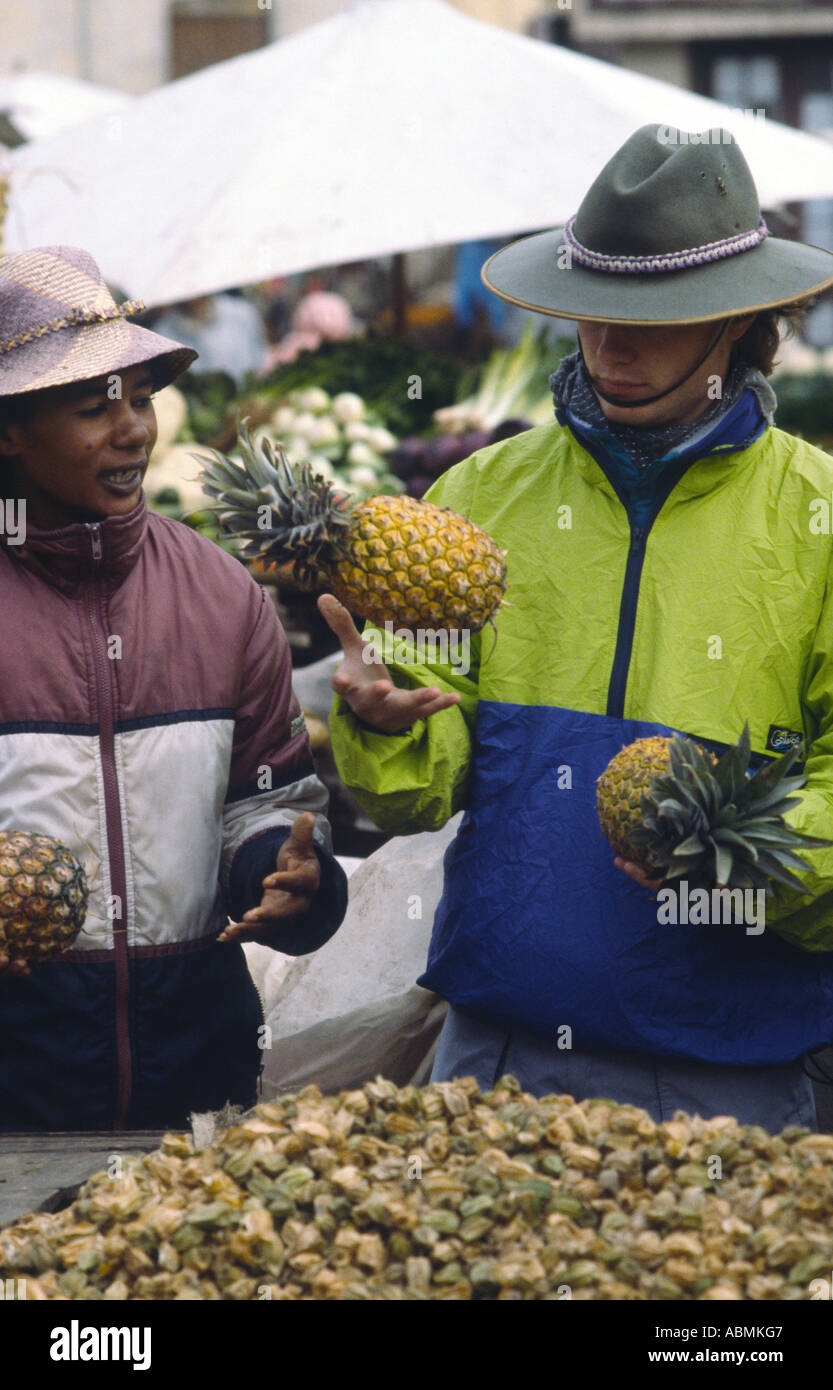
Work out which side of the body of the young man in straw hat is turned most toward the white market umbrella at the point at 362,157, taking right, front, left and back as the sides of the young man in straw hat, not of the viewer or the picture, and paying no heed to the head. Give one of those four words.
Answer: back

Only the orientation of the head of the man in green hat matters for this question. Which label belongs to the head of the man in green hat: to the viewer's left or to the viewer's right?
to the viewer's left

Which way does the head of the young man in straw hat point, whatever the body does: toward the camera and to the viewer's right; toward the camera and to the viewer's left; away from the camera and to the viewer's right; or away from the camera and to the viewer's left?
toward the camera and to the viewer's right

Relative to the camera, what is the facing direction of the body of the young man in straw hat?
toward the camera
